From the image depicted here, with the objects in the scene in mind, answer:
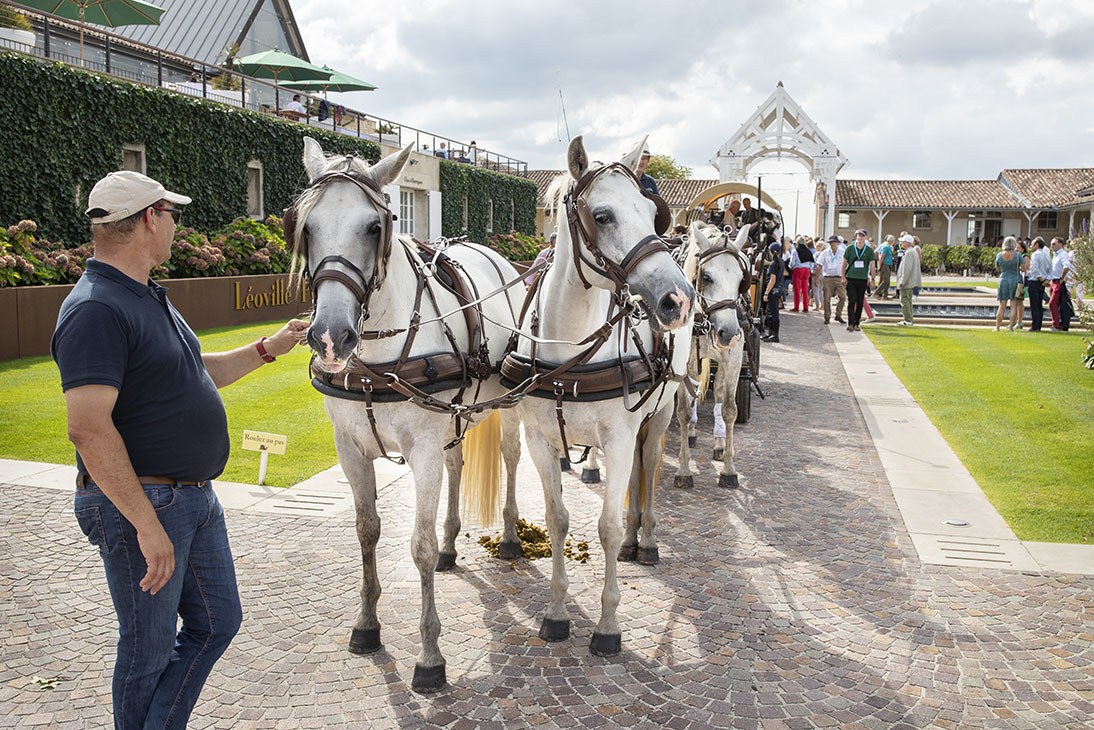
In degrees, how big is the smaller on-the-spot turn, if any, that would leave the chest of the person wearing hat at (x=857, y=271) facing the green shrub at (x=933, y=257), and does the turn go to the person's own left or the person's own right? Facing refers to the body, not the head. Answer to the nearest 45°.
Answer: approximately 180°

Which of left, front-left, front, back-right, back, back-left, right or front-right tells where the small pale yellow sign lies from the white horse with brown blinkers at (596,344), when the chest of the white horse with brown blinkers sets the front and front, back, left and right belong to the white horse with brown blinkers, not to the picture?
back-right

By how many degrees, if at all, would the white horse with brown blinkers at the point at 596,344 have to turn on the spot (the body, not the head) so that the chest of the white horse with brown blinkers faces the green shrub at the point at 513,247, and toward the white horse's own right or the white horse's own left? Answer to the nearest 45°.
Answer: approximately 180°

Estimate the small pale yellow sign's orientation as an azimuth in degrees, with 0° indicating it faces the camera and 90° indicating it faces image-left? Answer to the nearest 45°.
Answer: approximately 0°

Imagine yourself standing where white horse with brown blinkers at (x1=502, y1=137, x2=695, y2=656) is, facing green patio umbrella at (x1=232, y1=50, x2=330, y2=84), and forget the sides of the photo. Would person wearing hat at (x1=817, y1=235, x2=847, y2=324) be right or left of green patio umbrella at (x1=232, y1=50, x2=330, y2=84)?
right

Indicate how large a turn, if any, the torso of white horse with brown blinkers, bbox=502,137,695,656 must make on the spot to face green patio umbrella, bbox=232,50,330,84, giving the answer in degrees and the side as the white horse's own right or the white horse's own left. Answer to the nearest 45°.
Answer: approximately 135° to the white horse's own right

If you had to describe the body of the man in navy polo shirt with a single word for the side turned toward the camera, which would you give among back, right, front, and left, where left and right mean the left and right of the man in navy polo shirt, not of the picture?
right

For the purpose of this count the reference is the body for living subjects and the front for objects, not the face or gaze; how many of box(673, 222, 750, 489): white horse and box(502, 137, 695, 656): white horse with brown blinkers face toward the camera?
2

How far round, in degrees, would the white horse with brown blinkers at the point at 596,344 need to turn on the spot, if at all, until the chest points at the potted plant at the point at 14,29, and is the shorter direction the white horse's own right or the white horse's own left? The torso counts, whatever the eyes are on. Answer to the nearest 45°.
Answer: approximately 135° to the white horse's own right

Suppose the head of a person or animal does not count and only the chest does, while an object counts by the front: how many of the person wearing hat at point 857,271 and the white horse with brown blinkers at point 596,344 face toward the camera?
2

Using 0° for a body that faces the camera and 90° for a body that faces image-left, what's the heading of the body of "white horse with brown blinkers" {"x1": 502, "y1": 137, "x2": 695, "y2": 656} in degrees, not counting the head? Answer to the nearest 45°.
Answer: approximately 0°

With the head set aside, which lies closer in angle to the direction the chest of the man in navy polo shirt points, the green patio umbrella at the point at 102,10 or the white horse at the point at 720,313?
the white horse
